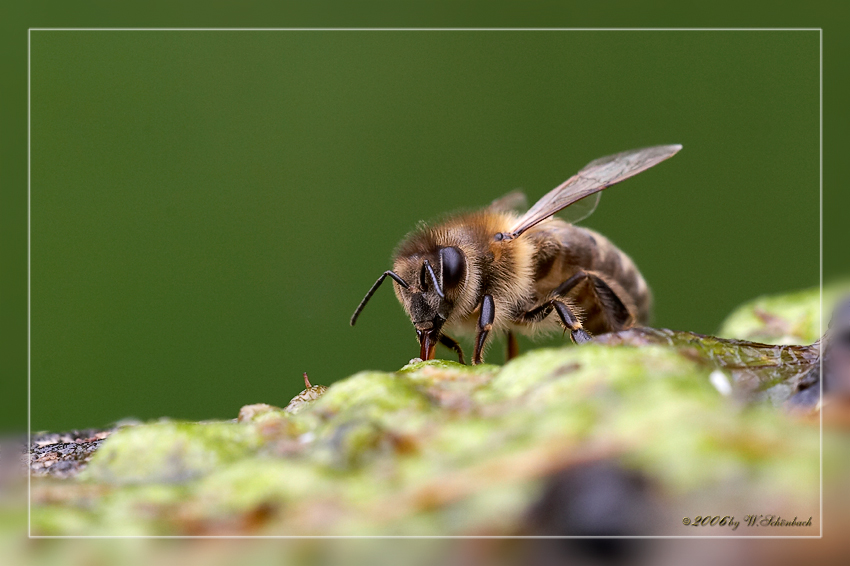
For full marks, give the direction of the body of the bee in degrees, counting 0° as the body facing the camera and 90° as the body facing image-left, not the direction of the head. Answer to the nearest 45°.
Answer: approximately 45°
